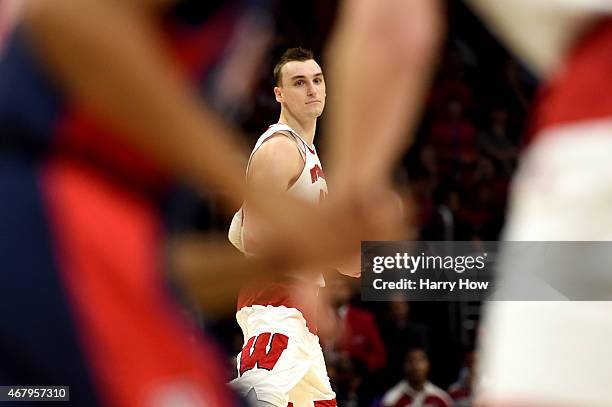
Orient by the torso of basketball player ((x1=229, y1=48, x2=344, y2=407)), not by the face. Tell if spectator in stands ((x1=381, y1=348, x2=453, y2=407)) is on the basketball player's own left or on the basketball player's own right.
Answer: on the basketball player's own left

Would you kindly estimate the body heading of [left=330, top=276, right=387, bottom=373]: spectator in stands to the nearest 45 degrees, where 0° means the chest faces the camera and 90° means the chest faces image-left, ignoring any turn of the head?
approximately 45°

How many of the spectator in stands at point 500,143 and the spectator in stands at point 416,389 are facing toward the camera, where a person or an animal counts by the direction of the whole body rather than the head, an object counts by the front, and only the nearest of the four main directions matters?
2

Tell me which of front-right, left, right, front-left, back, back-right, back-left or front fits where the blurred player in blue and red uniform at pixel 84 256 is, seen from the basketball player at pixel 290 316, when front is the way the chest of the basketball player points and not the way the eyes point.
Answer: front-right

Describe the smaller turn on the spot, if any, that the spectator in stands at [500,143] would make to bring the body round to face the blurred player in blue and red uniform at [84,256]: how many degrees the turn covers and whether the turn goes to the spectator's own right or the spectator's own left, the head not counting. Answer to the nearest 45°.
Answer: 0° — they already face them

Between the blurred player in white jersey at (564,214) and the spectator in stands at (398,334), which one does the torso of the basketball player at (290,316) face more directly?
the blurred player in white jersey

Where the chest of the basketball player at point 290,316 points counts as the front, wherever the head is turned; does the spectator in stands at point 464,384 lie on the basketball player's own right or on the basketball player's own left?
on the basketball player's own left

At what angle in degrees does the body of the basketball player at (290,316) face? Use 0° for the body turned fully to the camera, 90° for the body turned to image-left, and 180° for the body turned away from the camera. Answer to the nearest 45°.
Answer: approximately 315°
